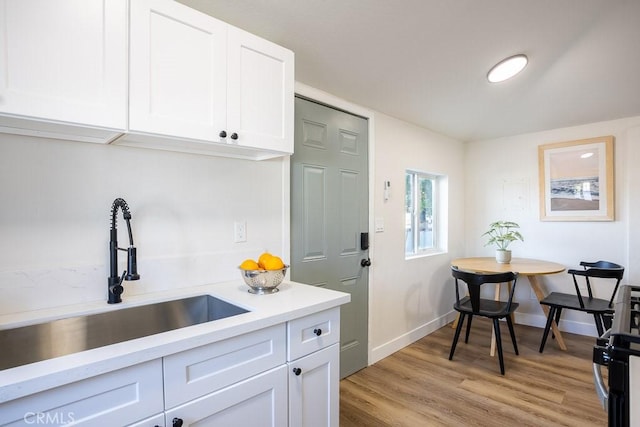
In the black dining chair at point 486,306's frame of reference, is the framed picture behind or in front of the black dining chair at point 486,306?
in front

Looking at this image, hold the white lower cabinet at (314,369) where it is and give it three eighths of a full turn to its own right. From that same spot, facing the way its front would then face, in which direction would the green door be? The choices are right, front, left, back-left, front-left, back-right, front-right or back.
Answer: right

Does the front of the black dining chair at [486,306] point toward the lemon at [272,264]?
no

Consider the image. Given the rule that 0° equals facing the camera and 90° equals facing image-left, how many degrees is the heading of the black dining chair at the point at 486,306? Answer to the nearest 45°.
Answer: approximately 225°

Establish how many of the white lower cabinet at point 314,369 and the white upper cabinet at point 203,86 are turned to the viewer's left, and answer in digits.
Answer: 0

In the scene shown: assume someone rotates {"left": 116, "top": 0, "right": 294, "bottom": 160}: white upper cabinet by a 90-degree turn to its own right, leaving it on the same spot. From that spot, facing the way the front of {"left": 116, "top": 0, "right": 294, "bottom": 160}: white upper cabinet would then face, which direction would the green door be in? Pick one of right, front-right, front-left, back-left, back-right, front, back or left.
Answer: back

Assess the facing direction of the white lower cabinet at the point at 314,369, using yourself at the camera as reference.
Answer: facing the viewer and to the right of the viewer

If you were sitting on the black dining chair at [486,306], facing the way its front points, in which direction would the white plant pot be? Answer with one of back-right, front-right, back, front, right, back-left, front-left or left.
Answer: front-left

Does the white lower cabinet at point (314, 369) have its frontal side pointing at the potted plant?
no

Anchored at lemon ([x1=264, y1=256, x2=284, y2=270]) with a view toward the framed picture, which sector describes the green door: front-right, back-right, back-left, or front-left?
front-left

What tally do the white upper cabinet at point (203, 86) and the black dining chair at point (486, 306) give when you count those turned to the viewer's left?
0

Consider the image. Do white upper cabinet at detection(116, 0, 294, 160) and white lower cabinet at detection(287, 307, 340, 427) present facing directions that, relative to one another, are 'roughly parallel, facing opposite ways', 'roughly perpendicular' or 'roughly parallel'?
roughly parallel

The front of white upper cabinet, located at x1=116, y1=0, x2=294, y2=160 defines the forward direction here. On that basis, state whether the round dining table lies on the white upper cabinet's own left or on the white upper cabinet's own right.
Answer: on the white upper cabinet's own left

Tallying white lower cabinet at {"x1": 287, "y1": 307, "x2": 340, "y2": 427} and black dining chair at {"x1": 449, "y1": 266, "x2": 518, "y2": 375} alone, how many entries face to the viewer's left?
0

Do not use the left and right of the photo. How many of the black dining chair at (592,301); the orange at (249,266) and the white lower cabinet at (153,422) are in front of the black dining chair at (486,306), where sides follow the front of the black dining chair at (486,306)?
1
